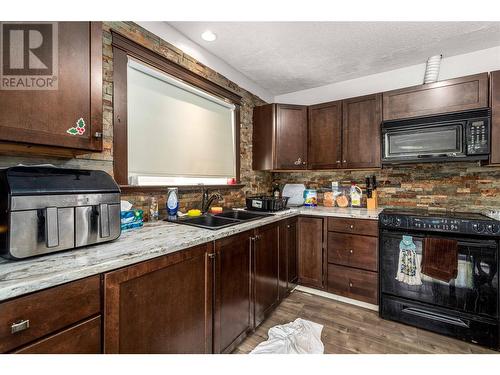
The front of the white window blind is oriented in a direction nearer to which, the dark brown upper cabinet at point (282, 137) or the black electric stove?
the black electric stove

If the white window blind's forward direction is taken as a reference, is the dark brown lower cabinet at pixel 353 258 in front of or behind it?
in front

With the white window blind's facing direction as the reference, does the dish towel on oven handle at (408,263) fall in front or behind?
in front

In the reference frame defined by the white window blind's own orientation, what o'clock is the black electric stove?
The black electric stove is roughly at 11 o'clock from the white window blind.

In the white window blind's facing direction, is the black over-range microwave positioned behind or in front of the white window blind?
in front

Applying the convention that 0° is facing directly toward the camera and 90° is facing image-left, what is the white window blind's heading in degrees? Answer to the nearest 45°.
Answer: approximately 315°

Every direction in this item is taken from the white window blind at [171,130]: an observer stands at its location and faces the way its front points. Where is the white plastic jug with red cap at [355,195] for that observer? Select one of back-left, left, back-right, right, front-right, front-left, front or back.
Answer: front-left

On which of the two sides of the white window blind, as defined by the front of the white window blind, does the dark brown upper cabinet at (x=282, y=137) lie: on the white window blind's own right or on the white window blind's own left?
on the white window blind's own left
